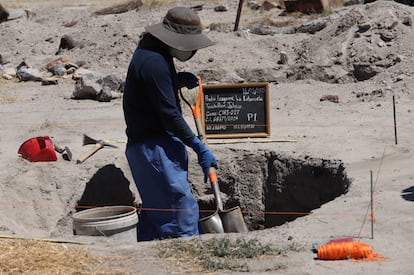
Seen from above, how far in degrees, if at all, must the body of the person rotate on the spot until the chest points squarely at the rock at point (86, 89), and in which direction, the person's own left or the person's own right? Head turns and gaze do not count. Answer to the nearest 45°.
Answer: approximately 90° to the person's own left

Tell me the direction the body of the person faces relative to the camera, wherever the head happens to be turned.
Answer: to the viewer's right

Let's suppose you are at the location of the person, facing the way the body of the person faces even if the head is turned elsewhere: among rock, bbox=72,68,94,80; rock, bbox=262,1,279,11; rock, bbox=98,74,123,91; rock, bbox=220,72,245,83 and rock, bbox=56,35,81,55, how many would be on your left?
5

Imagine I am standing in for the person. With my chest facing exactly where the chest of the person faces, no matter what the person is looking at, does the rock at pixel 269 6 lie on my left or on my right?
on my left

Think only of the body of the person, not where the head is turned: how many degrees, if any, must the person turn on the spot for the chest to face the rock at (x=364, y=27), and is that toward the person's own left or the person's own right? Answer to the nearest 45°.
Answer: approximately 45° to the person's own left

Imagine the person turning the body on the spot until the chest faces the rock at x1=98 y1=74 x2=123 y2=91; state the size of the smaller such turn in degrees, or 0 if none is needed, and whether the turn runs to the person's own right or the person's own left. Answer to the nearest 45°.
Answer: approximately 90° to the person's own left

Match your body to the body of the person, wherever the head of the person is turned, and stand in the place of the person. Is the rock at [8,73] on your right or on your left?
on your left

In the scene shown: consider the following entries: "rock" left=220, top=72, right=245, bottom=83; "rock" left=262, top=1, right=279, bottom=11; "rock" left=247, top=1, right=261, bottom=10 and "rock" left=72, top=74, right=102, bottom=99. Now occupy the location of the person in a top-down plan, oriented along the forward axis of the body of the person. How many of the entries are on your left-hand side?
4

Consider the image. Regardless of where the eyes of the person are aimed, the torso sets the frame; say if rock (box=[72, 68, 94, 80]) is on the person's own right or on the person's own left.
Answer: on the person's own left

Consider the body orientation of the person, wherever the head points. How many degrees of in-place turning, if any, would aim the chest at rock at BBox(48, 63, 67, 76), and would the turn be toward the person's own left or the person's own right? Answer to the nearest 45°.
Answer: approximately 90° to the person's own left

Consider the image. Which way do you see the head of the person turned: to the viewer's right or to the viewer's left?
to the viewer's right

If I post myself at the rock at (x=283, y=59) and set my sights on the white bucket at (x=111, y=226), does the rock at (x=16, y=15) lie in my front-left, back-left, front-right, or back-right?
back-right
